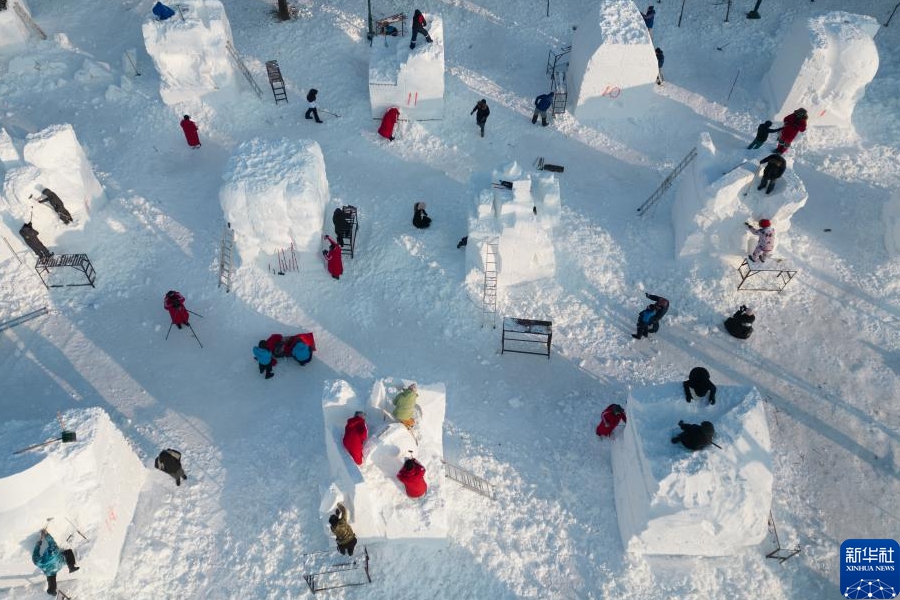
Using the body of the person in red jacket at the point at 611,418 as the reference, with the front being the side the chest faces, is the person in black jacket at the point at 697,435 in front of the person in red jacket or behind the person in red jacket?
in front

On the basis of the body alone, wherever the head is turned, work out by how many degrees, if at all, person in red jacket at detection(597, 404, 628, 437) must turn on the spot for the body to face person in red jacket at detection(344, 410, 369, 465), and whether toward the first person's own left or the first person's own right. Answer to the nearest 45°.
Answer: approximately 135° to the first person's own right

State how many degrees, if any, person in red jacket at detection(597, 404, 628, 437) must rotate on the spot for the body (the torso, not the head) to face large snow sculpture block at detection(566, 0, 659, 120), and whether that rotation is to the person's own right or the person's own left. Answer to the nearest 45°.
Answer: approximately 90° to the person's own left

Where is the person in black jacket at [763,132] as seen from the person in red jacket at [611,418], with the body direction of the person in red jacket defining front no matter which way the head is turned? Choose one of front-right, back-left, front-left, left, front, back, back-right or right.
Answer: left

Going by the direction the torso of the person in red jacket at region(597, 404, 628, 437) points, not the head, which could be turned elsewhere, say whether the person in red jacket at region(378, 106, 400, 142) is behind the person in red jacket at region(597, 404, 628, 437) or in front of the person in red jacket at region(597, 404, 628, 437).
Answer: behind

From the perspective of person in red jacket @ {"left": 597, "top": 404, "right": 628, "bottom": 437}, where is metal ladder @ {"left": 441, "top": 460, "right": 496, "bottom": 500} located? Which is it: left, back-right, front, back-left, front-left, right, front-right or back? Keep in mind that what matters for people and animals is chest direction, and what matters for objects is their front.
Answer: back-right

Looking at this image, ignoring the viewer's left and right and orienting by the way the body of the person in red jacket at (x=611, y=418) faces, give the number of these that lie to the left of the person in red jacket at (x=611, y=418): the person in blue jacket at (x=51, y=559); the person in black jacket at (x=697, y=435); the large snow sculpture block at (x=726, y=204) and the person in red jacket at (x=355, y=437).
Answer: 1

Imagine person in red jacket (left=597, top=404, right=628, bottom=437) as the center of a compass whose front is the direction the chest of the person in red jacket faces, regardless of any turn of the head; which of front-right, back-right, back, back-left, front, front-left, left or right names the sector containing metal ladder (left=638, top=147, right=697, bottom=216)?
left

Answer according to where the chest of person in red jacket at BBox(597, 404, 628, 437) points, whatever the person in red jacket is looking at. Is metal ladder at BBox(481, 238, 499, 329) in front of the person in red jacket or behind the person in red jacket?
behind

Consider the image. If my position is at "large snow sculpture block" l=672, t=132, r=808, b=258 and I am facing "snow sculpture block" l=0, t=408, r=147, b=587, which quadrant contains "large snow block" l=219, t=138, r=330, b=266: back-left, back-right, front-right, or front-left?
front-right

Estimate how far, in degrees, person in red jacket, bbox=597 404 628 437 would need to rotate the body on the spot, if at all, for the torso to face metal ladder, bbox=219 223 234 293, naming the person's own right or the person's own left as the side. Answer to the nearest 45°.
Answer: approximately 180°

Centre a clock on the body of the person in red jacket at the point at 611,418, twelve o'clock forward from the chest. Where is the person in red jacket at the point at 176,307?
the person in red jacket at the point at 176,307 is roughly at 6 o'clock from the person in red jacket at the point at 611,418.

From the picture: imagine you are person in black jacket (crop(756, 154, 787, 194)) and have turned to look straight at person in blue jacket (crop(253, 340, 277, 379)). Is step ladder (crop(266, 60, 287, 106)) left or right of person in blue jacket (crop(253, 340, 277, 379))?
right

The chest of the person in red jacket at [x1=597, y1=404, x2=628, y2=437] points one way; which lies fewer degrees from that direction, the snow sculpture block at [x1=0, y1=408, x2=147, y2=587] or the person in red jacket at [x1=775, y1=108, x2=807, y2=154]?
the person in red jacket

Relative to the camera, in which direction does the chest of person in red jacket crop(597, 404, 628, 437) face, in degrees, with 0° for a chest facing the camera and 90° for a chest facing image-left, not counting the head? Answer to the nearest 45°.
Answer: approximately 270°

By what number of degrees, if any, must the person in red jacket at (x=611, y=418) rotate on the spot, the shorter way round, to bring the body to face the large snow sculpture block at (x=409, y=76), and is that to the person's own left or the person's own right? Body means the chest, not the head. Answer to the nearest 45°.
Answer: approximately 135° to the person's own left

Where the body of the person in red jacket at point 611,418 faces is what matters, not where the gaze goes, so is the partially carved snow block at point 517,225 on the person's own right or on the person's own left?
on the person's own left

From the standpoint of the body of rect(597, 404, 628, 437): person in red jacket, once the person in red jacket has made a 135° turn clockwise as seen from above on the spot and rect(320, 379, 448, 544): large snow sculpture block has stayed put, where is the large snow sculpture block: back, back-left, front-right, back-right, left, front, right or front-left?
front
